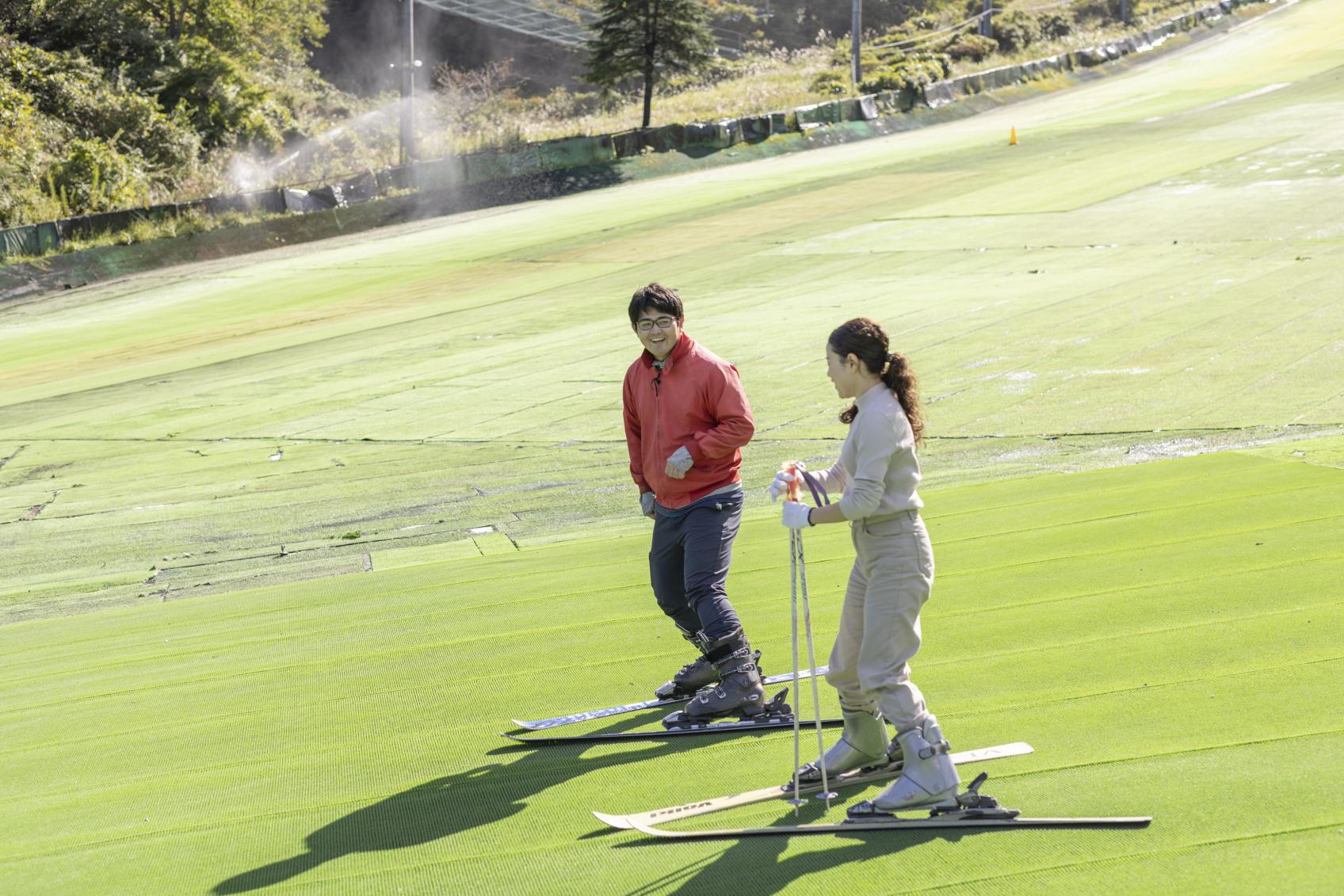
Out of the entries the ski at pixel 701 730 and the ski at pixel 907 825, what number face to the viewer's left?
2

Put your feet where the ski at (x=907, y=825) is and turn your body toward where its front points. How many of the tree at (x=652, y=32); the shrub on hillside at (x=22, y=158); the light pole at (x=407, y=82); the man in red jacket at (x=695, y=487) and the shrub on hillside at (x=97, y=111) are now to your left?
0

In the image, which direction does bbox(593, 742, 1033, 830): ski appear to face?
to the viewer's left

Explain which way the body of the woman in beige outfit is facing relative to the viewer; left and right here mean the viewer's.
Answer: facing to the left of the viewer

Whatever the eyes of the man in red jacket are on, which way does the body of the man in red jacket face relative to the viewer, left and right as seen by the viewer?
facing the viewer and to the left of the viewer

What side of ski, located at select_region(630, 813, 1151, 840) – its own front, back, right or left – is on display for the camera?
left

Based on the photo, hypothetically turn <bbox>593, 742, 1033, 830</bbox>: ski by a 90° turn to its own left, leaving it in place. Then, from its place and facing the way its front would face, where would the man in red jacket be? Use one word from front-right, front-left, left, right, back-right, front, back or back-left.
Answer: back

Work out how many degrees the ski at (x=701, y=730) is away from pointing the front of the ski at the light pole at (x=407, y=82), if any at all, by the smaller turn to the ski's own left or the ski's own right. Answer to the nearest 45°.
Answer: approximately 90° to the ski's own right

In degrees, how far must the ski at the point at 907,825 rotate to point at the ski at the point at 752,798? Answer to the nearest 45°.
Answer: approximately 45° to its right

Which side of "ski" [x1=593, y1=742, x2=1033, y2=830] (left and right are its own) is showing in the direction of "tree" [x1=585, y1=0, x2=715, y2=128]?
right

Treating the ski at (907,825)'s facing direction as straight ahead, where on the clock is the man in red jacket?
The man in red jacket is roughly at 2 o'clock from the ski.

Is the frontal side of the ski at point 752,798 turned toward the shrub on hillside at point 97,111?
no

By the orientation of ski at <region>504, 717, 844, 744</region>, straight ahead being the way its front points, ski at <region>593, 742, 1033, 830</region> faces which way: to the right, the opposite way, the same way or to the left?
the same way

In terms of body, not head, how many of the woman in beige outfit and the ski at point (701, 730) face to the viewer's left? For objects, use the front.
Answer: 2

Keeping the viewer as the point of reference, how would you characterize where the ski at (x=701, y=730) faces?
facing to the left of the viewer
